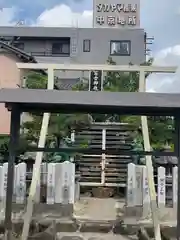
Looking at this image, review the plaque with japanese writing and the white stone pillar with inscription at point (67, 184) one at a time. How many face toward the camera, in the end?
2

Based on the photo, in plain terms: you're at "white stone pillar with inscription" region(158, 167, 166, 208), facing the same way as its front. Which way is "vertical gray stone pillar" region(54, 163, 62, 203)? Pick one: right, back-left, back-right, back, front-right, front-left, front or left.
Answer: right

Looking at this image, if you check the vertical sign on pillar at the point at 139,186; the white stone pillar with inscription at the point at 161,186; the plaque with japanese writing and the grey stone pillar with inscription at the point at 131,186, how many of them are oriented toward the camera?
4

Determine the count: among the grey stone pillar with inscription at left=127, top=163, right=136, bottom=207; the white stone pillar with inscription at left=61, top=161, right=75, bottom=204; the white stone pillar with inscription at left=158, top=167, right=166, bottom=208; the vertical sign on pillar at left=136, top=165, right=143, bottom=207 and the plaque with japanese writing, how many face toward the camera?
5

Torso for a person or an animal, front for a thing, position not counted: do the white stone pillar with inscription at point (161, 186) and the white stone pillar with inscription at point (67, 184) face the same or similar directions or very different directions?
same or similar directions

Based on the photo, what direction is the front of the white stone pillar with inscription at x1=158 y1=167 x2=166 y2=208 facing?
toward the camera

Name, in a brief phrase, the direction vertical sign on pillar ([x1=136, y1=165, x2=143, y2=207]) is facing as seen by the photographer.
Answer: facing the viewer

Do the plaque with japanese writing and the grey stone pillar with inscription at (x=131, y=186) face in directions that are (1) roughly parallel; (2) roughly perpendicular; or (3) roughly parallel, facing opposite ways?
roughly parallel

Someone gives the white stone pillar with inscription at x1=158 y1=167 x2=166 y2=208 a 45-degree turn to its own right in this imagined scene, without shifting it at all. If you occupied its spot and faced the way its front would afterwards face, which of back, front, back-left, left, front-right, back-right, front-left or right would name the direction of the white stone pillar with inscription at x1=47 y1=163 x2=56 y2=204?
front-right
